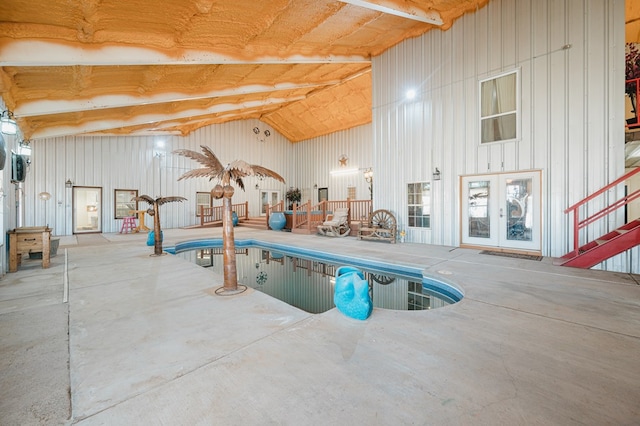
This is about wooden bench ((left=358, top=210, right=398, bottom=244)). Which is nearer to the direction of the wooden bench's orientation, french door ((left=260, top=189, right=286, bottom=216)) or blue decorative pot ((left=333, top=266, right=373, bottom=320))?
the blue decorative pot

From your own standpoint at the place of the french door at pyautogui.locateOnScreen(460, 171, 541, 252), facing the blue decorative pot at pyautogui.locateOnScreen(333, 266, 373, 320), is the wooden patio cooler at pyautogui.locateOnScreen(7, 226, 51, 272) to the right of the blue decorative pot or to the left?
right

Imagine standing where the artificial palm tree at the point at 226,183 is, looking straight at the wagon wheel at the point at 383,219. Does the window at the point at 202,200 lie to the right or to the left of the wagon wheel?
left

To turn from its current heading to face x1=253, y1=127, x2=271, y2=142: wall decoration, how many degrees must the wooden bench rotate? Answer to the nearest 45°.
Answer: approximately 90° to its right

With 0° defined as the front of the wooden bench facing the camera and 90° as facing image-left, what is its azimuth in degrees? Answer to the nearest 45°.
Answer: approximately 45°

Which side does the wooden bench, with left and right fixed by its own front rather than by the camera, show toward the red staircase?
left

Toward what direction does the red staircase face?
to the viewer's left

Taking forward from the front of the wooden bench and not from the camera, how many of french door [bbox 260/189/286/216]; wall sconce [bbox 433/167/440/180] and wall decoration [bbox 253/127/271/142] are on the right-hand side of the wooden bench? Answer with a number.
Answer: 2

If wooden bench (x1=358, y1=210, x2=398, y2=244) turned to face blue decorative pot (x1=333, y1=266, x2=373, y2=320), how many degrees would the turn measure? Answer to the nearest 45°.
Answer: approximately 45° to its left

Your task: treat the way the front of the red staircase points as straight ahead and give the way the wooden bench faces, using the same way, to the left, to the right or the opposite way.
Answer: to the left

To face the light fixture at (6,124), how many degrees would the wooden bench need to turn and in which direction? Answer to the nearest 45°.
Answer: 0° — it already faces it

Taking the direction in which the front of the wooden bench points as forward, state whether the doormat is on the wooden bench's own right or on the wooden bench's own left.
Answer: on the wooden bench's own left
